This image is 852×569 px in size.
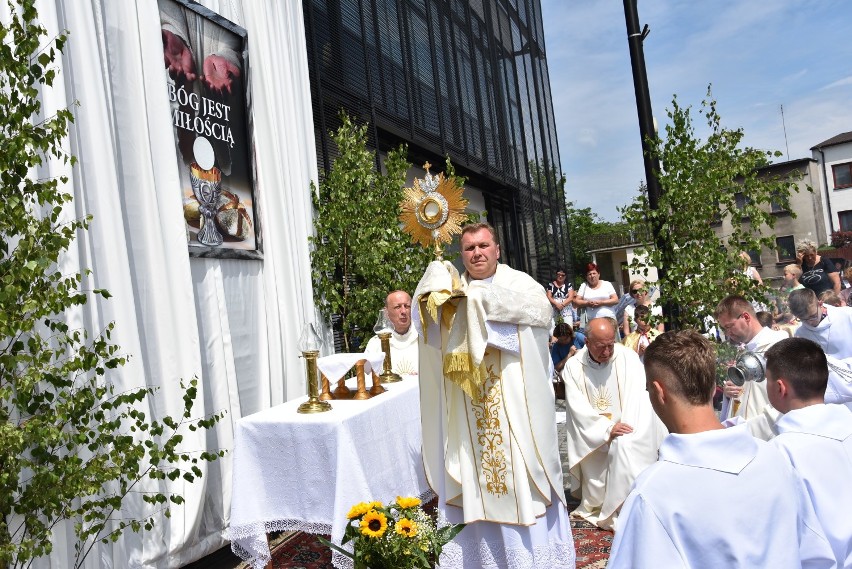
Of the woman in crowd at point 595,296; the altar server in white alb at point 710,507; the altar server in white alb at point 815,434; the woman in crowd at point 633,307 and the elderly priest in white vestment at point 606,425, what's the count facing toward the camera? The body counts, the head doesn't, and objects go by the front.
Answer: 3

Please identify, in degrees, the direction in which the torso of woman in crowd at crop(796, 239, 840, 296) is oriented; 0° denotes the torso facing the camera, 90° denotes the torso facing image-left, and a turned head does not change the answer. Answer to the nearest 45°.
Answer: approximately 45°

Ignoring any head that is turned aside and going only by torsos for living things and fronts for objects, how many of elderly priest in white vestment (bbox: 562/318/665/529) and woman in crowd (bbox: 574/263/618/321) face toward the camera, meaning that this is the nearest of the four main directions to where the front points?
2

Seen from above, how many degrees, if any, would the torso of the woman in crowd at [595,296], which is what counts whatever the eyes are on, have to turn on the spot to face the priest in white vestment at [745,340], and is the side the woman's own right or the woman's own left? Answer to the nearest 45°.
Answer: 0° — they already face them

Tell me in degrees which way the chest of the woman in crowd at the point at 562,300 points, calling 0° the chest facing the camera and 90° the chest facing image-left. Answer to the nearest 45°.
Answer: approximately 0°
